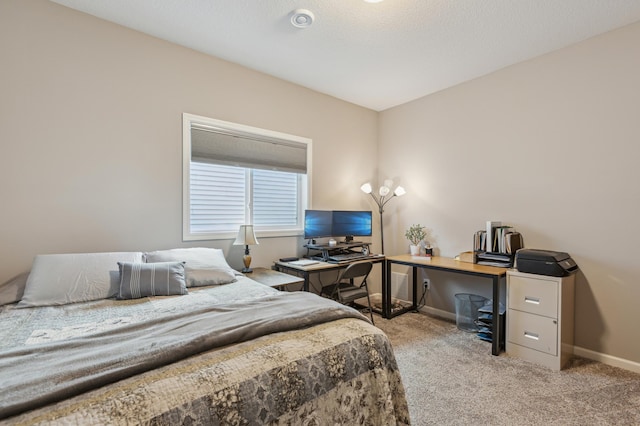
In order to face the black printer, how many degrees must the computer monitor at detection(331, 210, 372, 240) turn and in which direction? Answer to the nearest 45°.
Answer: approximately 45° to its left

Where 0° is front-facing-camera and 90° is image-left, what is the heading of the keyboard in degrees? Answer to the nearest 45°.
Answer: approximately 315°

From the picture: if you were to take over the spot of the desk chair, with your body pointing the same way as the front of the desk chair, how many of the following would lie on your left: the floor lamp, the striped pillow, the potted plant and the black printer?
1

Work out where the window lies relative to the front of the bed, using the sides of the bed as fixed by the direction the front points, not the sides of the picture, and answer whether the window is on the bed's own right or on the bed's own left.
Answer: on the bed's own left

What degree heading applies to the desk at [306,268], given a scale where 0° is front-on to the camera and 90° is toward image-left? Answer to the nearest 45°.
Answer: approximately 315°

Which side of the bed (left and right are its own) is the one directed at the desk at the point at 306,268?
left

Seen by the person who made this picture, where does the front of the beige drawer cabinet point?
facing the viewer and to the left of the viewer

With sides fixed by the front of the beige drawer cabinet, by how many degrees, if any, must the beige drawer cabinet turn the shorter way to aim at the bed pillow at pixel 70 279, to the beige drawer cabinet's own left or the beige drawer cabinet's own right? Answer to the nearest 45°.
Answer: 0° — it already faces it

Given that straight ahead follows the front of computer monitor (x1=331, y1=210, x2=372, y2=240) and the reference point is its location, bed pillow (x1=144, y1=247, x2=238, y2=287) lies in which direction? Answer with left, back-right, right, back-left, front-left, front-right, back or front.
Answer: front-right

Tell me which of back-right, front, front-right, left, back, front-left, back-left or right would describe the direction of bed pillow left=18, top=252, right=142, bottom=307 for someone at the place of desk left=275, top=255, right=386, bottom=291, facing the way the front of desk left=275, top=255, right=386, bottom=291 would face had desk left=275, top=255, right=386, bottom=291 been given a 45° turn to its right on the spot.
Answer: front-right

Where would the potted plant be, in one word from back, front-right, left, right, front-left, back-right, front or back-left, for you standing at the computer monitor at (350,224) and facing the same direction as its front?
left

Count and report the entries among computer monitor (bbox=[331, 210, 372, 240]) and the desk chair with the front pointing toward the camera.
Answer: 1
